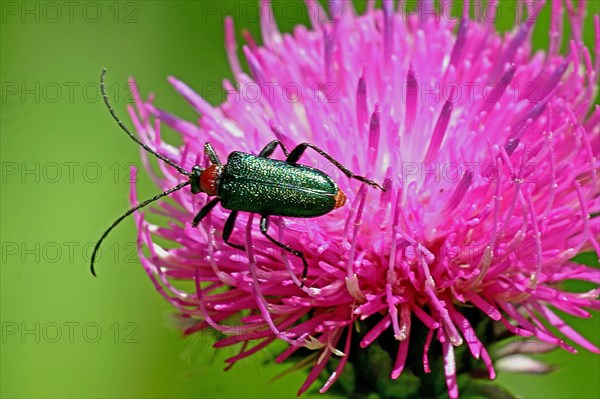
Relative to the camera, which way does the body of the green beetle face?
to the viewer's left
